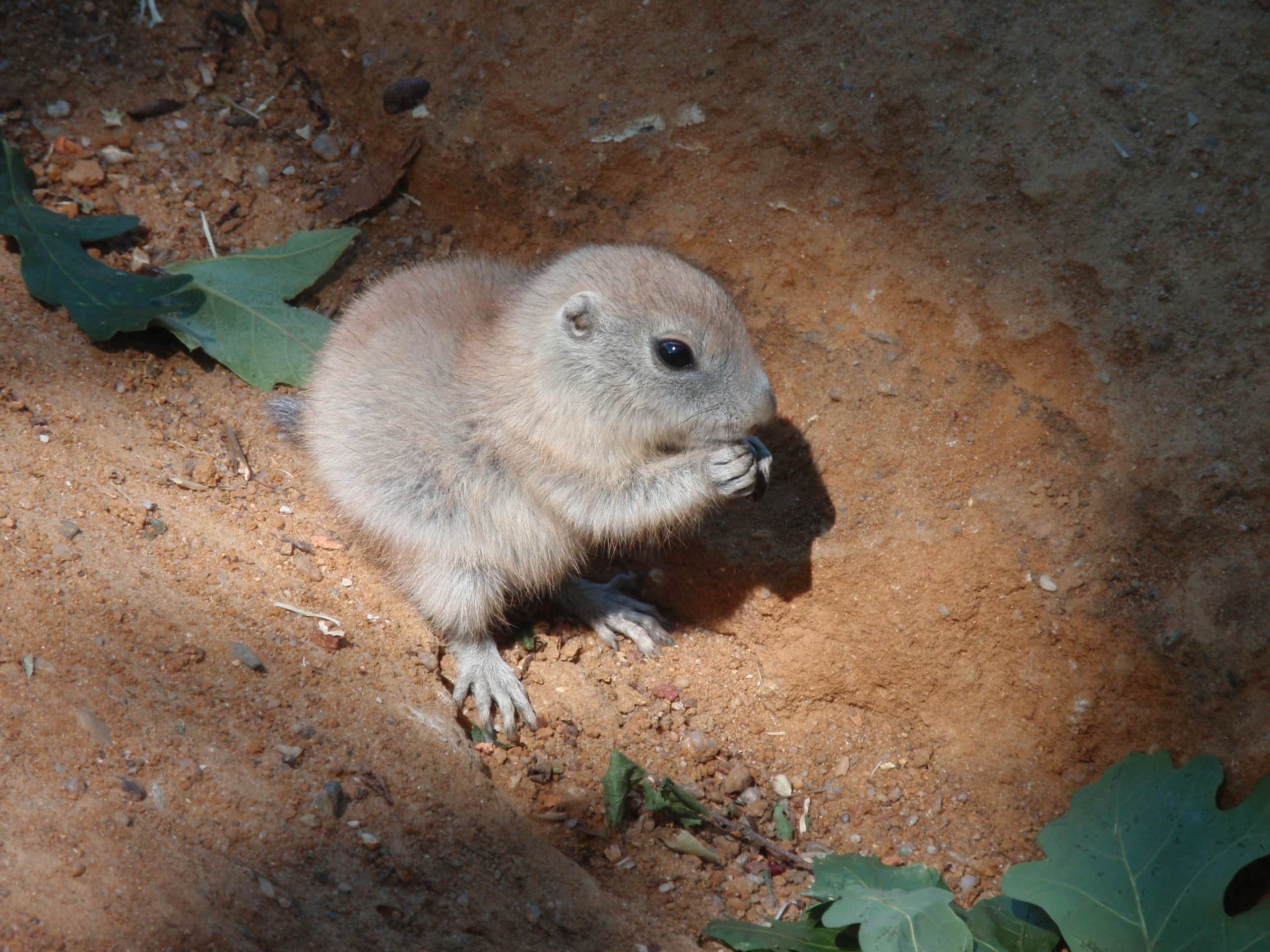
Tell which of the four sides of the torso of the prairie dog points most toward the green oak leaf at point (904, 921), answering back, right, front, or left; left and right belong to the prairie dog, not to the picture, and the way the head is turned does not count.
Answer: front

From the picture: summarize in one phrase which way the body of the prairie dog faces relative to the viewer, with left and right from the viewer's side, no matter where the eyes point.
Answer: facing to the right of the viewer

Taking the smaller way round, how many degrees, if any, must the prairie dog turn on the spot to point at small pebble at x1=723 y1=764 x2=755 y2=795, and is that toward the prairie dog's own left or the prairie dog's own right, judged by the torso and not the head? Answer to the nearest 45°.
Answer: approximately 45° to the prairie dog's own right

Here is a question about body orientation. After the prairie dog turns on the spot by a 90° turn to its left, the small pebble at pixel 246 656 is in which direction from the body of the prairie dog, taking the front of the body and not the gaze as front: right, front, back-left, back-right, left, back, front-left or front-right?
back-left

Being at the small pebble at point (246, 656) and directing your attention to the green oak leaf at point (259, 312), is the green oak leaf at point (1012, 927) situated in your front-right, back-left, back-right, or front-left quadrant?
back-right

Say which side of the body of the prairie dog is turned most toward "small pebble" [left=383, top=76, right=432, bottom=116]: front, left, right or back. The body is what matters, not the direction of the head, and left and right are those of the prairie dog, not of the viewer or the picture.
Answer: left

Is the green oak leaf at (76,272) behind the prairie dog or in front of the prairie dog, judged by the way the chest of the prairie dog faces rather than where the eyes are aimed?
behind

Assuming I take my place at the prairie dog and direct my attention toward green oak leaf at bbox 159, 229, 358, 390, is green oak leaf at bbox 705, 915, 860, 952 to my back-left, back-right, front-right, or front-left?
back-left
